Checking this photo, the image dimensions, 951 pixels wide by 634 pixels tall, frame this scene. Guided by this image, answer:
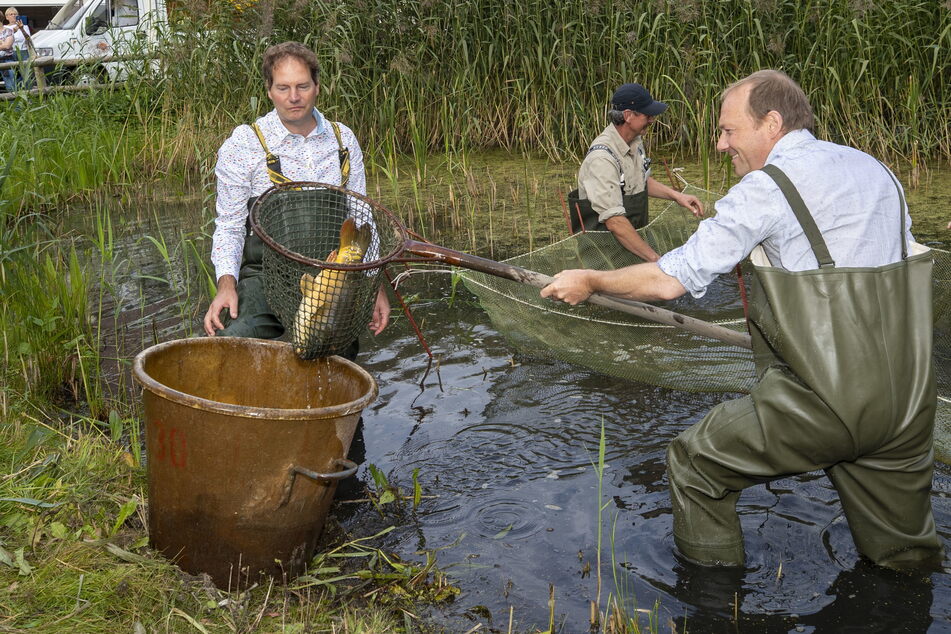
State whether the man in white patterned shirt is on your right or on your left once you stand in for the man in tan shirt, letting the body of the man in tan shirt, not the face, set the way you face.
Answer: on your right

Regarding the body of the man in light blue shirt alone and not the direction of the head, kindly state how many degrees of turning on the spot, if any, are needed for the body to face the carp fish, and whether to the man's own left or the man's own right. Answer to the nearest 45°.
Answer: approximately 45° to the man's own left

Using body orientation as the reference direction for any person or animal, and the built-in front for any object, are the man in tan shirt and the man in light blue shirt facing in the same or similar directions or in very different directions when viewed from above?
very different directions

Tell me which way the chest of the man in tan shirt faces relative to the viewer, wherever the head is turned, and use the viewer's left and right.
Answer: facing the viewer and to the right of the viewer

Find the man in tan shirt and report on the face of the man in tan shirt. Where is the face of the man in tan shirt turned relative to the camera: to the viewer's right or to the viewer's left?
to the viewer's right

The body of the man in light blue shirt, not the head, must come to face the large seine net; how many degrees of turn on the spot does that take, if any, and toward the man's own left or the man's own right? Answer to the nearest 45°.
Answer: approximately 45° to the man's own right

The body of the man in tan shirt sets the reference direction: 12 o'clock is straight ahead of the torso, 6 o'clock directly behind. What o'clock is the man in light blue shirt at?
The man in light blue shirt is roughly at 1 o'clock from the man in tan shirt.

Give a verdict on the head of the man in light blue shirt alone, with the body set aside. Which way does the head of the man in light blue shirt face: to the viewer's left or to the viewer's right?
to the viewer's left

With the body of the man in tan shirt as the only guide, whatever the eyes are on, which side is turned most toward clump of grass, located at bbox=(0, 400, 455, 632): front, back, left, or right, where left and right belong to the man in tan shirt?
right

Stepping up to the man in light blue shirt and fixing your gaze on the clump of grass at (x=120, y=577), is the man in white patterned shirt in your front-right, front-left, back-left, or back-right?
front-right

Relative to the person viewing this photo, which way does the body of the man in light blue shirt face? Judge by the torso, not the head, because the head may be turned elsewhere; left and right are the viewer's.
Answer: facing away from the viewer and to the left of the viewer

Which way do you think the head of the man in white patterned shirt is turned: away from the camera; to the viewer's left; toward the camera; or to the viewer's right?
toward the camera
